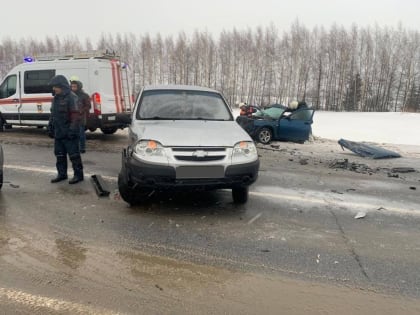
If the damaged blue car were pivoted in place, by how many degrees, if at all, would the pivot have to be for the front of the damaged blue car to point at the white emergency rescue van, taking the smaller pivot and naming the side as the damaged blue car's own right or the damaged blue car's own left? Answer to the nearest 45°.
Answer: approximately 45° to the damaged blue car's own right

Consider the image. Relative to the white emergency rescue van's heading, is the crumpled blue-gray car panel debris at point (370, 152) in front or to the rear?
to the rear

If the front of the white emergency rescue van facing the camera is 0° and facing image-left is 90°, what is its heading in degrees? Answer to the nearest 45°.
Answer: approximately 135°

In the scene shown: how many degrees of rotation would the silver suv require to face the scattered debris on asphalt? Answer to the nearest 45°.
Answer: approximately 90° to its left

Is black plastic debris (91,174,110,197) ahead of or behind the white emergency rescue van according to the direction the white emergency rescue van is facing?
behind

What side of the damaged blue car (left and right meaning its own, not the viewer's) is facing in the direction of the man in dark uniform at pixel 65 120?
front

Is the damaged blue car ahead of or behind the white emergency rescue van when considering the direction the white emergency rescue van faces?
behind

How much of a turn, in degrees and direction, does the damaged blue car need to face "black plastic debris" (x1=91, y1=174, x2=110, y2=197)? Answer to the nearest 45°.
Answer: approximately 45° to its left

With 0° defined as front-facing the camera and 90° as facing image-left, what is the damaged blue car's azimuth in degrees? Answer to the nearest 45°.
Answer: approximately 45°

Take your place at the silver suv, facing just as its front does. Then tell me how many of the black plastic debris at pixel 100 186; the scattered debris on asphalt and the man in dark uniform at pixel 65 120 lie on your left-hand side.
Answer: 1

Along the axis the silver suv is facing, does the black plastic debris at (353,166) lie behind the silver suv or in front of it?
behind

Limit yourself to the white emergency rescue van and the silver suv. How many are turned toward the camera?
1
